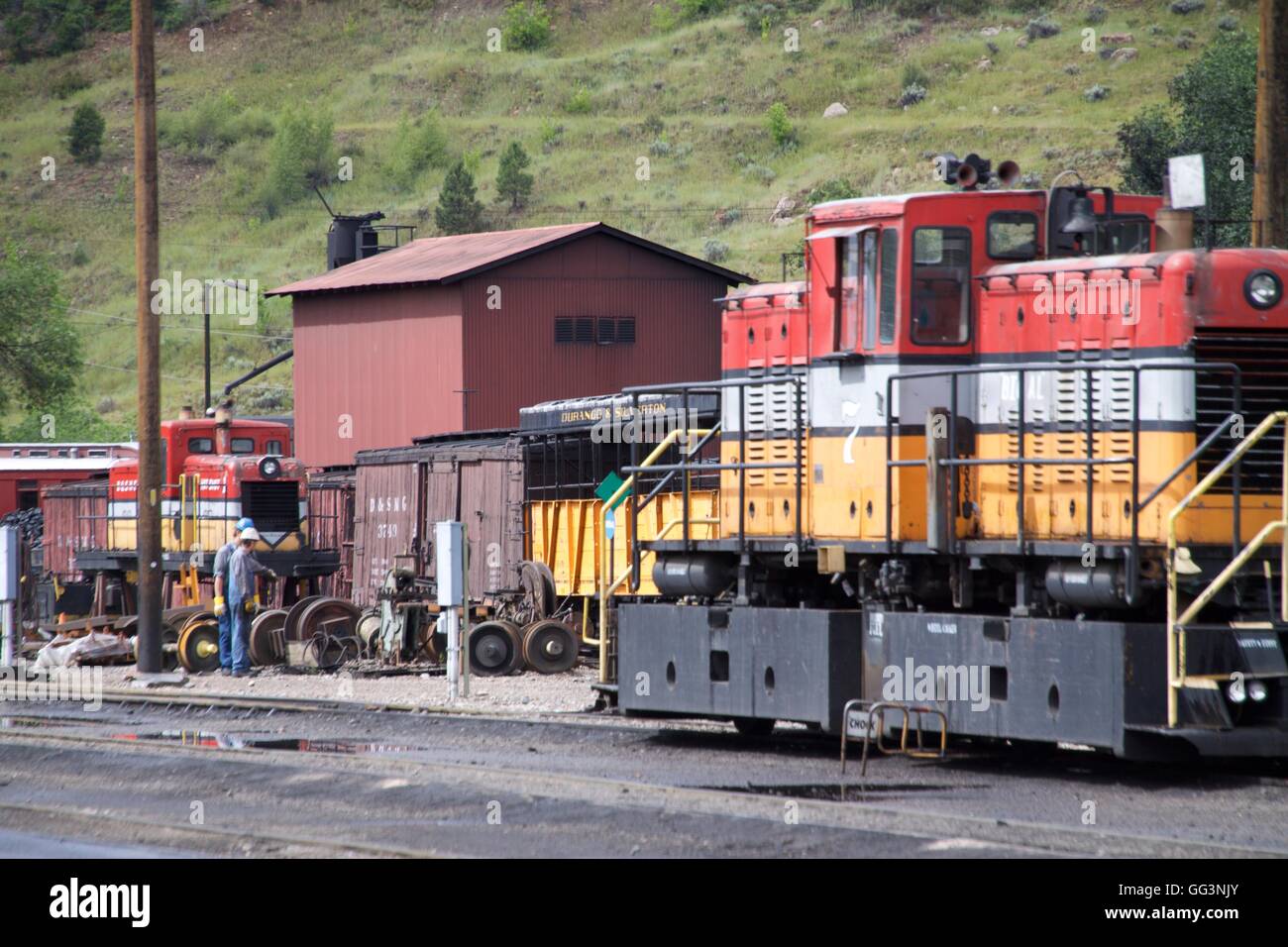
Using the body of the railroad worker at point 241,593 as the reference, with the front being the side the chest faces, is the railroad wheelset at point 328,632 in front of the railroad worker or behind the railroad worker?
in front

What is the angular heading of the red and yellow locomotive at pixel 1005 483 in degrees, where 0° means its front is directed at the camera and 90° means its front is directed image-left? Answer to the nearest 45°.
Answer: approximately 315°

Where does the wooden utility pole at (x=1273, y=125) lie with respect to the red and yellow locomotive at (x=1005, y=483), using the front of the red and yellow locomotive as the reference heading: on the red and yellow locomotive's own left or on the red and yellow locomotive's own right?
on the red and yellow locomotive's own left

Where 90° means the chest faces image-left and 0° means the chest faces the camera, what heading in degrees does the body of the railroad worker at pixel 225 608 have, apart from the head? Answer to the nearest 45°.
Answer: approximately 270°

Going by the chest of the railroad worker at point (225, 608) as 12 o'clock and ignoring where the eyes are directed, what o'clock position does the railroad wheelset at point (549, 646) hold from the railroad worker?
The railroad wheelset is roughly at 1 o'clock from the railroad worker.

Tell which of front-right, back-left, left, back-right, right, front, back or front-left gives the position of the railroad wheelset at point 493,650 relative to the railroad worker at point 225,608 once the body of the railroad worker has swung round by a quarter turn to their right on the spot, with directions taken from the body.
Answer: front-left

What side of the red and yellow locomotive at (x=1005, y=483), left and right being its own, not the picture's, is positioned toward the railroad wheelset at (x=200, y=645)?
back

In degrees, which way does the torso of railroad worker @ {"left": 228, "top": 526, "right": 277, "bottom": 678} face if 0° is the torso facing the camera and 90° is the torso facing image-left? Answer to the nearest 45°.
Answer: approximately 270°

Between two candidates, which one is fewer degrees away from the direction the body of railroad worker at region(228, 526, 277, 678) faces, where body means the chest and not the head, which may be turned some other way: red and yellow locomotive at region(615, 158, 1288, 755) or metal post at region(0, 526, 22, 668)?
the red and yellow locomotive

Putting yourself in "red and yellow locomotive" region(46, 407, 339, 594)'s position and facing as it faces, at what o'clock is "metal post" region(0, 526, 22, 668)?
The metal post is roughly at 3 o'clock from the red and yellow locomotive.
